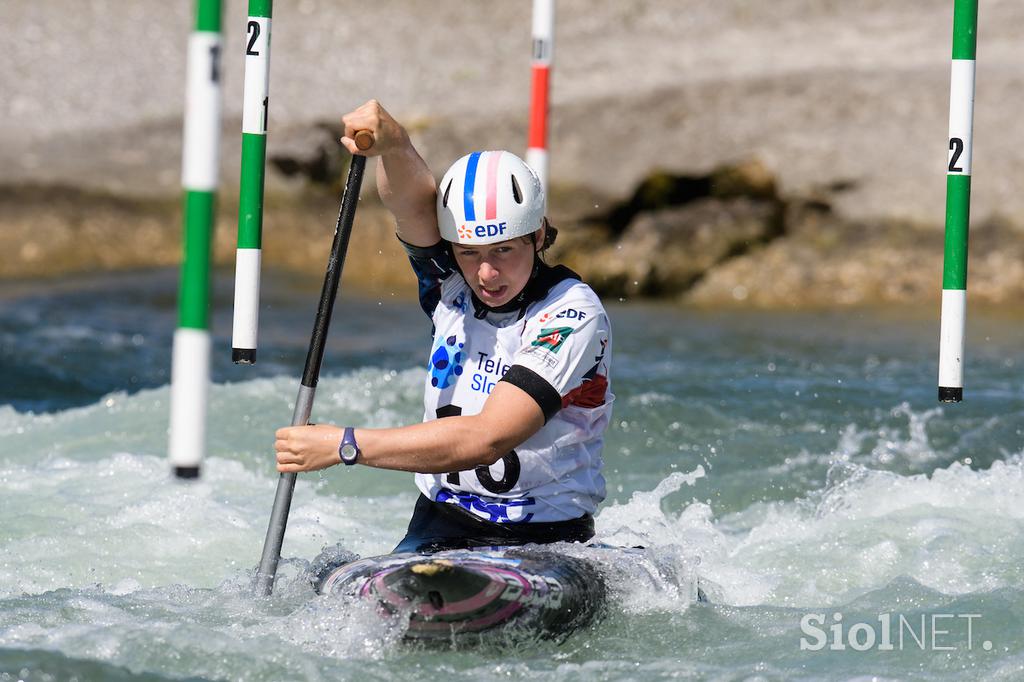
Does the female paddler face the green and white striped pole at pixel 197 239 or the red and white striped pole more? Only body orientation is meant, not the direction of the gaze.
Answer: the green and white striped pole

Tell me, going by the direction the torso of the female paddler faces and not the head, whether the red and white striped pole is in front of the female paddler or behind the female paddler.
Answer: behind

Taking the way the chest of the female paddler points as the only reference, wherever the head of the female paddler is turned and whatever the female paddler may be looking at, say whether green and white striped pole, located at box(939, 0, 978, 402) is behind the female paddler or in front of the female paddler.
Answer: behind

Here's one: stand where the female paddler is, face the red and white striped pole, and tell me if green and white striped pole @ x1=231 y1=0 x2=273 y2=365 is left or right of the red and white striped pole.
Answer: left

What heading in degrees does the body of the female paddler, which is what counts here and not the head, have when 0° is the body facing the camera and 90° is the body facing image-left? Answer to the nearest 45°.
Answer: approximately 45°

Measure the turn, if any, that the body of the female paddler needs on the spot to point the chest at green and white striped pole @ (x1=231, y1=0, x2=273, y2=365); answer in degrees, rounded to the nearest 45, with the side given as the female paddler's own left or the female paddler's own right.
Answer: approximately 90° to the female paddler's own right
